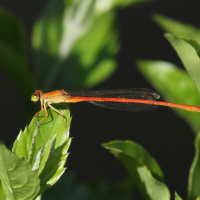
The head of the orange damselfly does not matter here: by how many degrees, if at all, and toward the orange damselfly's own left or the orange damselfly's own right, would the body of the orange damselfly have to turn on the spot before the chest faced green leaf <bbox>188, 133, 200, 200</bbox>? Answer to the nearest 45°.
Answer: approximately 180°

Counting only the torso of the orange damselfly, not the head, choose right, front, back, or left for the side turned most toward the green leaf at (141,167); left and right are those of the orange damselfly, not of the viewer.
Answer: left

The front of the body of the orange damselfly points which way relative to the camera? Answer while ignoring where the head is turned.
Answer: to the viewer's left
